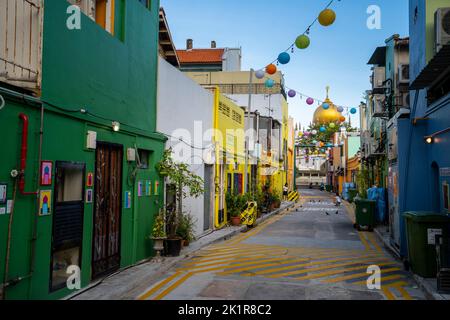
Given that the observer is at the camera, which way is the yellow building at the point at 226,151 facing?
facing to the right of the viewer

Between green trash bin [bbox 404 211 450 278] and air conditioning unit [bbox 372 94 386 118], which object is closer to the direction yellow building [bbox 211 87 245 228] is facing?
the air conditioning unit

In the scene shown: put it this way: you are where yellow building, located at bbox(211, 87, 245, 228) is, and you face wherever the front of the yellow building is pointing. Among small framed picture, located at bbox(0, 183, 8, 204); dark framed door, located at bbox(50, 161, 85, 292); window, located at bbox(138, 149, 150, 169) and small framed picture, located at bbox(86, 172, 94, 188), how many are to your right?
4

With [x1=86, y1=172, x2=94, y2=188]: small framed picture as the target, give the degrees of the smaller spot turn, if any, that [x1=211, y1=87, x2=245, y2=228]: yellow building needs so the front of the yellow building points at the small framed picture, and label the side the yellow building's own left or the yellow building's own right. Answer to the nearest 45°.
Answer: approximately 90° to the yellow building's own right

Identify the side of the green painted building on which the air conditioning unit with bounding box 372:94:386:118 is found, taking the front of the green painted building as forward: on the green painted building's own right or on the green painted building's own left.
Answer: on the green painted building's own left

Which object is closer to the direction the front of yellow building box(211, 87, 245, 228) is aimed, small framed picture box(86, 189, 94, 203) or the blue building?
the blue building

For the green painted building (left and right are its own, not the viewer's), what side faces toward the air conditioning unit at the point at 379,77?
left

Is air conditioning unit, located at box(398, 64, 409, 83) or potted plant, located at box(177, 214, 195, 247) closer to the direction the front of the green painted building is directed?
the air conditioning unit

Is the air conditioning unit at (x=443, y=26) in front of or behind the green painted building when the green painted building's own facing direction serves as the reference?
in front

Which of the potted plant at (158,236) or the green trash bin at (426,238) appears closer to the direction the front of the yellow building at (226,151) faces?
the green trash bin

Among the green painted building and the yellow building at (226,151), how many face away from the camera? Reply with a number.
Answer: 0

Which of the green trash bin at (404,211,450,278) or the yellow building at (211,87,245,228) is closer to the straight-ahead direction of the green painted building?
the green trash bin

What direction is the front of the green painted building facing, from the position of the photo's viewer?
facing the viewer and to the right of the viewer

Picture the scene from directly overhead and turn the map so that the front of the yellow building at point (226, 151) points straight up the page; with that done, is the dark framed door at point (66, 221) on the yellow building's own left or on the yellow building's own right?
on the yellow building's own right
